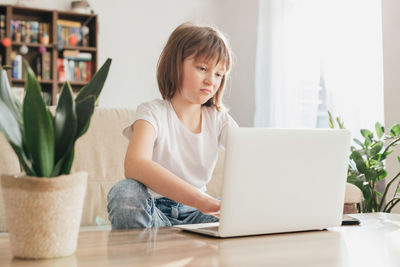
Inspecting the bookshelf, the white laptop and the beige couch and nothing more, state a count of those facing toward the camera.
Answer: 2

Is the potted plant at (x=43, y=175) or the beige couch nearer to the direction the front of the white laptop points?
the beige couch

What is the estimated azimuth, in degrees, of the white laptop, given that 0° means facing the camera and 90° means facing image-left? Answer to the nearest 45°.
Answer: approximately 135°

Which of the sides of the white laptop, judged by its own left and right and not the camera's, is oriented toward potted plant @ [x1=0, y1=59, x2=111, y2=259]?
left

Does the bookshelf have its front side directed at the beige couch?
yes

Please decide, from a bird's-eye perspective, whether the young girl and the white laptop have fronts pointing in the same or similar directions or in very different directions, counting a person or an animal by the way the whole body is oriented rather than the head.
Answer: very different directions

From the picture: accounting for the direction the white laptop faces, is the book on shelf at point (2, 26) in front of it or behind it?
in front

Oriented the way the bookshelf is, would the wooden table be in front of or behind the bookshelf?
in front

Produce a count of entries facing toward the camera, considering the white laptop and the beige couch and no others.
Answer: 1

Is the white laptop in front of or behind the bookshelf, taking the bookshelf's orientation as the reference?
in front
